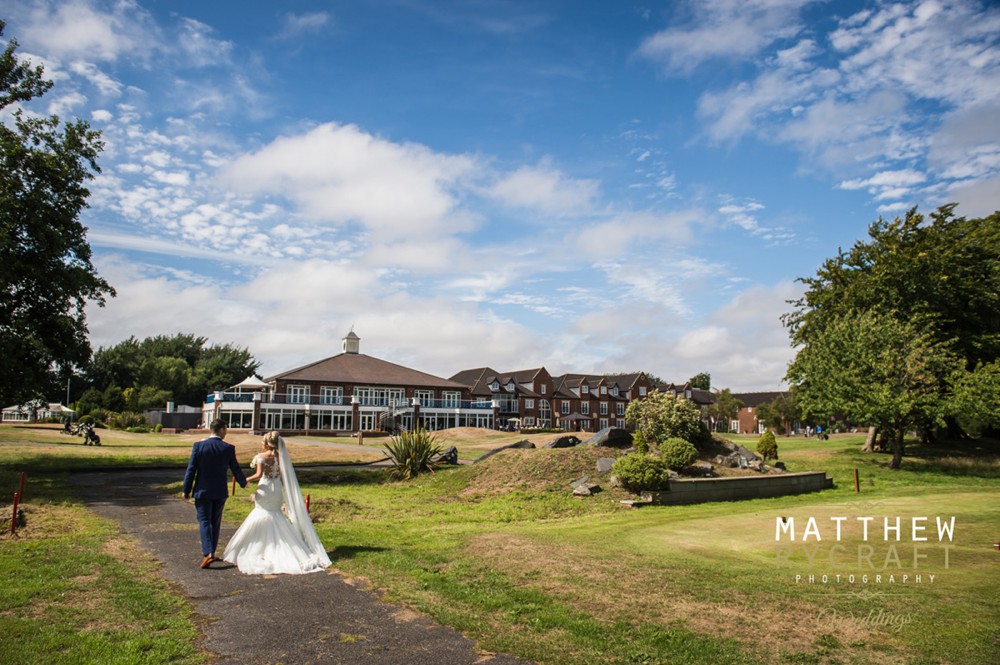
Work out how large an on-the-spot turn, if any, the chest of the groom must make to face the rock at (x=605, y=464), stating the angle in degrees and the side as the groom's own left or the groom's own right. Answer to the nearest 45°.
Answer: approximately 45° to the groom's own right

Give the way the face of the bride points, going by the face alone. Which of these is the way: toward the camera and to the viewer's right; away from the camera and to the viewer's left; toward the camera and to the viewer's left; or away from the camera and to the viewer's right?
away from the camera and to the viewer's left

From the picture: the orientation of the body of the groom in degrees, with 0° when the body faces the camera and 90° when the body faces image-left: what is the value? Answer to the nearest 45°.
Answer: approximately 180°

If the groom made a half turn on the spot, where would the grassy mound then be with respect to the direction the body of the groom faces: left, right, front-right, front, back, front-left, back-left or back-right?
back-left

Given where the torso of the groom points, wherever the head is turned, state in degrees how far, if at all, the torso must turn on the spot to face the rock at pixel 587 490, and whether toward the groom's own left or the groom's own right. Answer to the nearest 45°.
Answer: approximately 45° to the groom's own right

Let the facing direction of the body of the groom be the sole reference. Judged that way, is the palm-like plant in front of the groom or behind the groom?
in front

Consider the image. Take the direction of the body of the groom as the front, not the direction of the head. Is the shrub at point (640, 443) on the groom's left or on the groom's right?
on the groom's right

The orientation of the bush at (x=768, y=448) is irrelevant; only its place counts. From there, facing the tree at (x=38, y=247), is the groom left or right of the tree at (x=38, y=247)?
left

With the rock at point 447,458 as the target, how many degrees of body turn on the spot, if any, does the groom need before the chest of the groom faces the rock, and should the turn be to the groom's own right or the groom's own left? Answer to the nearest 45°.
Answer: approximately 45° to the groom's own right
